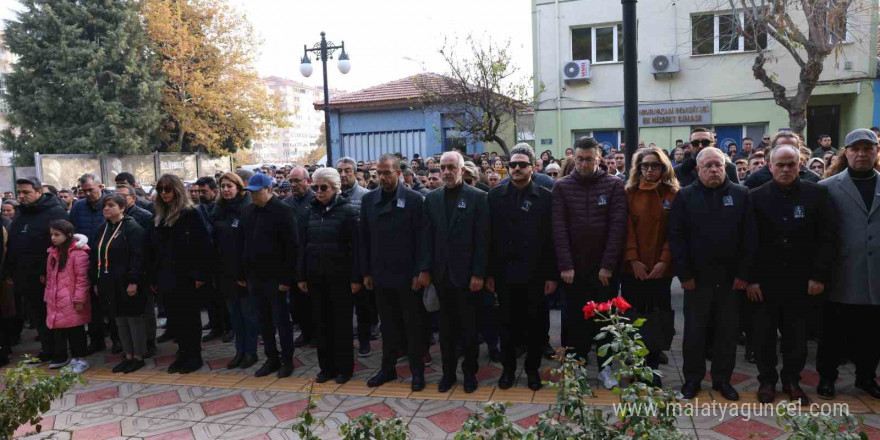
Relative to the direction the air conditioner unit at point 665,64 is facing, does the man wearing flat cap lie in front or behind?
in front

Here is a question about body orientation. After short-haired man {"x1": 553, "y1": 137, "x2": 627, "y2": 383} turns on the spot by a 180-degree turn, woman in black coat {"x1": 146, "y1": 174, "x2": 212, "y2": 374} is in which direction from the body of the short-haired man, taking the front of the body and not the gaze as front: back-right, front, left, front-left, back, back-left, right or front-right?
left

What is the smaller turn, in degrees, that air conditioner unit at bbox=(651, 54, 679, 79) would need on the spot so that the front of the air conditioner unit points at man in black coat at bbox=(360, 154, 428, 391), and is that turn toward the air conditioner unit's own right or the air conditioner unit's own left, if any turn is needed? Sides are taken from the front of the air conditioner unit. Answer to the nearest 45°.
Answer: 0° — it already faces them

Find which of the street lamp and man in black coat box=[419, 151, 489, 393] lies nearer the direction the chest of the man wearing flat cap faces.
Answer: the man in black coat

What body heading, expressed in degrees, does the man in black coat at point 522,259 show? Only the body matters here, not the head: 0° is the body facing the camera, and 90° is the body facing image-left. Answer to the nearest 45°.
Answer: approximately 0°

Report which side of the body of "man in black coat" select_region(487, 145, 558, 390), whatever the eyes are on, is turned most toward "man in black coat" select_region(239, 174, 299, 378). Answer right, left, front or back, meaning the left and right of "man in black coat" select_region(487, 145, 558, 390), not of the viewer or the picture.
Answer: right

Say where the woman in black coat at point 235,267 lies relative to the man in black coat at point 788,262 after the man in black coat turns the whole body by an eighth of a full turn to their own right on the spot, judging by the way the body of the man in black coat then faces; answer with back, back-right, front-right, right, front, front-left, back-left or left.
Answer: front-right

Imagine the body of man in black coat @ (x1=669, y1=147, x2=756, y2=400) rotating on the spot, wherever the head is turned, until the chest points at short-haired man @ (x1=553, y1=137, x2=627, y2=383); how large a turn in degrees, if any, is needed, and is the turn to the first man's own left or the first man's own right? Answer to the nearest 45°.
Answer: approximately 90° to the first man's own right
